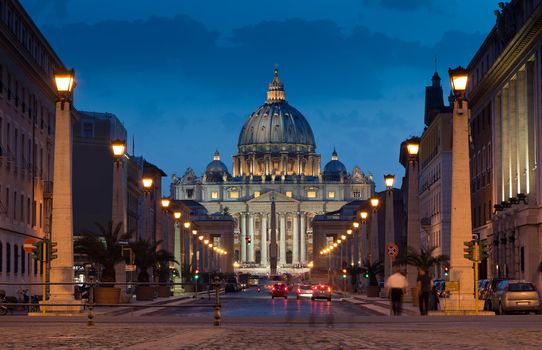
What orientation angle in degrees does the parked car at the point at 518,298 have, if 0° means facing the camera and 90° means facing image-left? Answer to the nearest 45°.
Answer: approximately 135°

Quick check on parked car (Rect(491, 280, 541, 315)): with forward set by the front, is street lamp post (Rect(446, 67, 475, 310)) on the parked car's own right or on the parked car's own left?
on the parked car's own left

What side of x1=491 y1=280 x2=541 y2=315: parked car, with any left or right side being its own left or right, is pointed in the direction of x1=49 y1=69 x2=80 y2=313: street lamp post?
left
